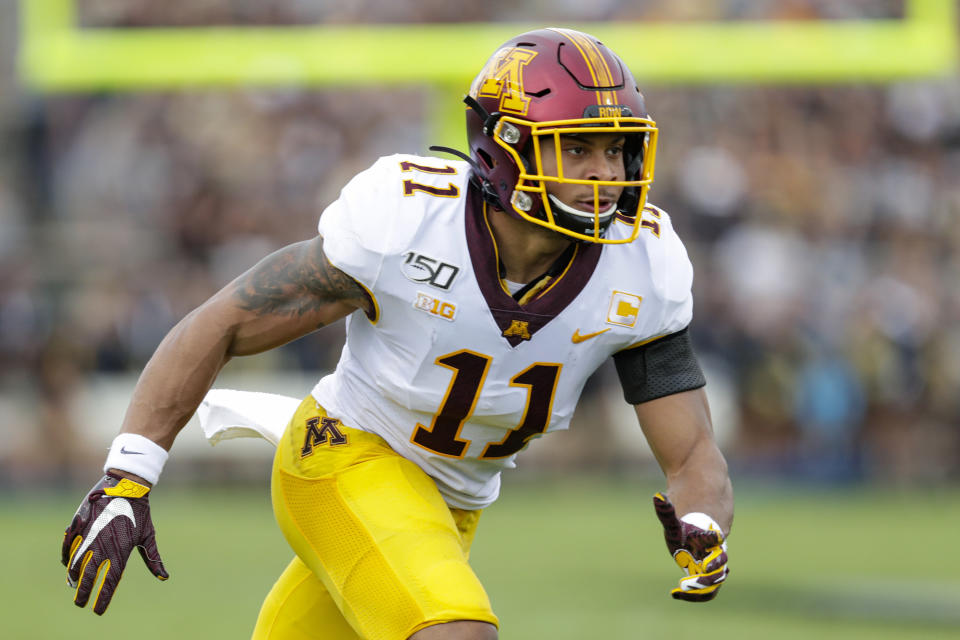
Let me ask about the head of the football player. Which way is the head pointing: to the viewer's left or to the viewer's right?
to the viewer's right

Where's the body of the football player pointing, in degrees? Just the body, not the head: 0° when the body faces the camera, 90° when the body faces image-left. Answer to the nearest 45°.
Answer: approximately 315°
